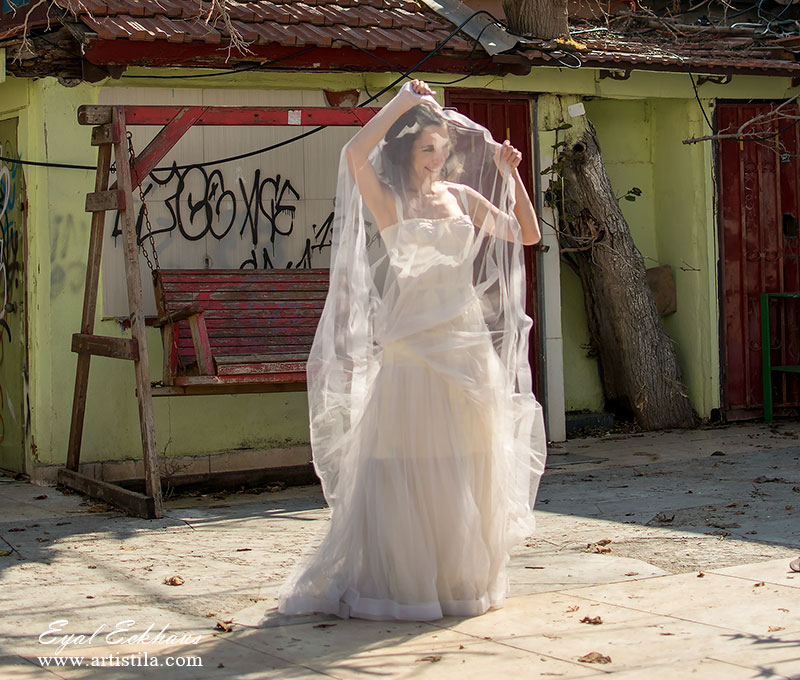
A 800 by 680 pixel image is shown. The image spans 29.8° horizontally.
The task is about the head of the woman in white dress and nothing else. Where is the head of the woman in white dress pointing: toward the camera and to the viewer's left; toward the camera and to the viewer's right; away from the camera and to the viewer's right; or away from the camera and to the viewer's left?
toward the camera and to the viewer's right

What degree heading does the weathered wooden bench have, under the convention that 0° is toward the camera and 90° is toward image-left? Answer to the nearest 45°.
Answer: approximately 315°

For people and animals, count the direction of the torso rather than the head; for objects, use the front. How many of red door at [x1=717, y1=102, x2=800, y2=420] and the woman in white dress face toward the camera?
2

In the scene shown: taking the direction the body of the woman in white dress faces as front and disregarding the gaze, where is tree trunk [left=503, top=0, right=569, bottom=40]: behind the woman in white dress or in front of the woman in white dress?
behind

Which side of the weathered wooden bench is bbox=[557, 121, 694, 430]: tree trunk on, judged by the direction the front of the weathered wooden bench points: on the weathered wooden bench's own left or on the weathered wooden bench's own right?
on the weathered wooden bench's own left

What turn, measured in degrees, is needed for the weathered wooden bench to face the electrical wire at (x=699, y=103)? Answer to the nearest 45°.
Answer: approximately 90° to its left

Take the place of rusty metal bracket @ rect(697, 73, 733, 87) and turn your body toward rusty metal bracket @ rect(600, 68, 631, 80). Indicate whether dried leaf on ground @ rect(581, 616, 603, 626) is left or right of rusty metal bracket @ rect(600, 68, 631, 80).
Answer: left

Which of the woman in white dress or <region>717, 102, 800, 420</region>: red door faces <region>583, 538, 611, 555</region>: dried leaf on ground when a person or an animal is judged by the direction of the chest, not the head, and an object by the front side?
the red door

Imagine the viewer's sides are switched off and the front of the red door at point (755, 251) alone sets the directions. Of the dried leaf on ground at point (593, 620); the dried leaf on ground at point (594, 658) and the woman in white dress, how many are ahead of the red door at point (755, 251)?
3

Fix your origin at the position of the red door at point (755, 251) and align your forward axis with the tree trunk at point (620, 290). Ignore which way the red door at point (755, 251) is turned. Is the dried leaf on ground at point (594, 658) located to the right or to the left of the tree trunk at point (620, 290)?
left
